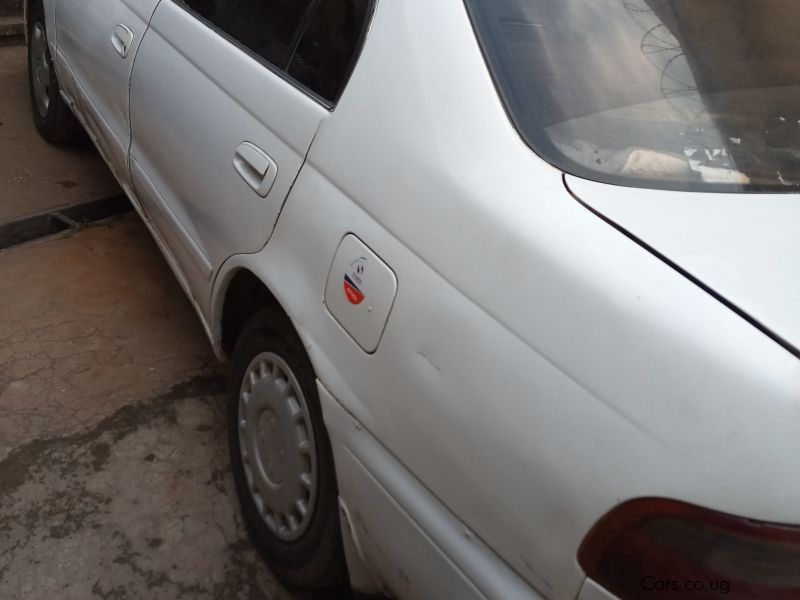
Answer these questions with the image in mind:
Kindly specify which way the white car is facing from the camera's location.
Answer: facing away from the viewer and to the left of the viewer

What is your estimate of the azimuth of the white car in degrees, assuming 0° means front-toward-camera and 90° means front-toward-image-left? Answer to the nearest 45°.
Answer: approximately 135°
